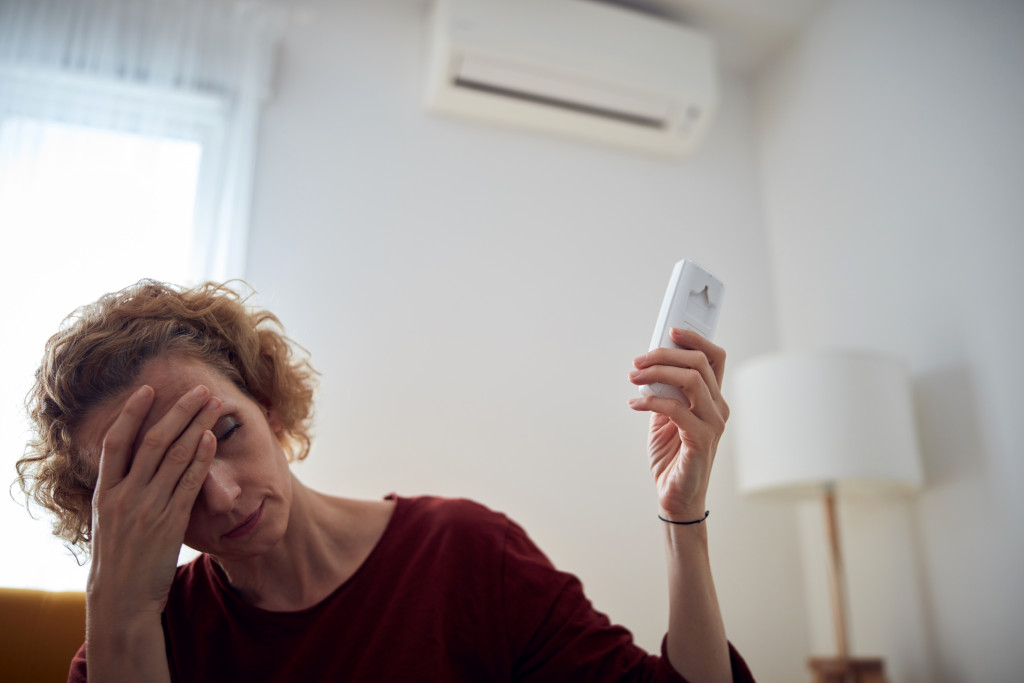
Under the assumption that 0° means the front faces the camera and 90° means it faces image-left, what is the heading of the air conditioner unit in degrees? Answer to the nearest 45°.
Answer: approximately 45°

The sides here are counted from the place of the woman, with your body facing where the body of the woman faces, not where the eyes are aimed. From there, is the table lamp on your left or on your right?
on your left

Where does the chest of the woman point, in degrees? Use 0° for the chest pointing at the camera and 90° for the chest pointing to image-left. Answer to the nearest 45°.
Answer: approximately 0°

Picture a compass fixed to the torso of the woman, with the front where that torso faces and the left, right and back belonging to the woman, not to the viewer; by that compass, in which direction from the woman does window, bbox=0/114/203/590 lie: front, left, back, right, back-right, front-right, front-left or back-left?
back-right
